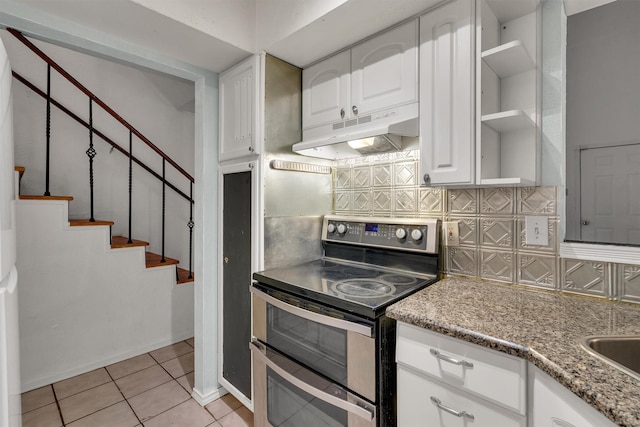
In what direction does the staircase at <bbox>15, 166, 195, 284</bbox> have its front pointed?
to the viewer's right

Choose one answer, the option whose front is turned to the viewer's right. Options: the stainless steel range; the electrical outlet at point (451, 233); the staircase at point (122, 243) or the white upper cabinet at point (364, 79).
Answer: the staircase

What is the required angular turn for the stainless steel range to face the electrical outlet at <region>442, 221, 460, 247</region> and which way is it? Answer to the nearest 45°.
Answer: approximately 135° to its left

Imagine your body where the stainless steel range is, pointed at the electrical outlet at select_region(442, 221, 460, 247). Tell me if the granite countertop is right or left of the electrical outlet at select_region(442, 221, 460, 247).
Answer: right

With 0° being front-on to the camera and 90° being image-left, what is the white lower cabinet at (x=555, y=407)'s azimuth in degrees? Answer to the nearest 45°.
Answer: approximately 45°

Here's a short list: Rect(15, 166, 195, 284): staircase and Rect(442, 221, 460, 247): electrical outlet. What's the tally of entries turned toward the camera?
1

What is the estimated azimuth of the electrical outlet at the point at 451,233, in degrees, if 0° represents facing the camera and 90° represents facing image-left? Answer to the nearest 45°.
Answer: approximately 0°

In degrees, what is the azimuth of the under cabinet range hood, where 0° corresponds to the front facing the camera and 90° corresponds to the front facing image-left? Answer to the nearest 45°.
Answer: approximately 45°

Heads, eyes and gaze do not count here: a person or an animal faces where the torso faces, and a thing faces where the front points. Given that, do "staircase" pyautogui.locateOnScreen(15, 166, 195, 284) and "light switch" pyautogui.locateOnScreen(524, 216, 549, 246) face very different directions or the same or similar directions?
very different directions

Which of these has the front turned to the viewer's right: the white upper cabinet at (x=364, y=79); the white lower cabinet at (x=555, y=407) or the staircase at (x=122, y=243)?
the staircase
